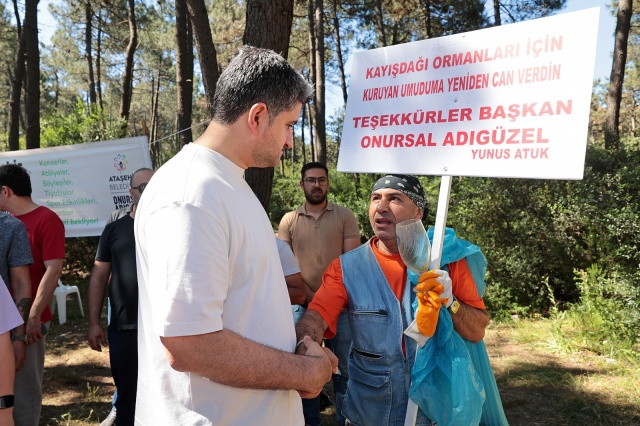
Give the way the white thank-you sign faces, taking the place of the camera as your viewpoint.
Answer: facing the viewer and to the left of the viewer

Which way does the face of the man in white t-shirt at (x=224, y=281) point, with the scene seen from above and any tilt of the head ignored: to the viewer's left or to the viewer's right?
to the viewer's right

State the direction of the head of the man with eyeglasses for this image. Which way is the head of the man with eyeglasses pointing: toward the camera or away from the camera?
toward the camera

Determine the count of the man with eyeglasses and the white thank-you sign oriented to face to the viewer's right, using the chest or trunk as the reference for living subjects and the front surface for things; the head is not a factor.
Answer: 0

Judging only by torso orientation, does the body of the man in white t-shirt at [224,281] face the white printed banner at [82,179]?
no

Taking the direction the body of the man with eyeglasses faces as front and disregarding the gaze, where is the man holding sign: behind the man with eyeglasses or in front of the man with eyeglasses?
in front

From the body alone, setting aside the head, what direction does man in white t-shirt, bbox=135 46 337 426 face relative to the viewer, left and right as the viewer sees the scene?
facing to the right of the viewer

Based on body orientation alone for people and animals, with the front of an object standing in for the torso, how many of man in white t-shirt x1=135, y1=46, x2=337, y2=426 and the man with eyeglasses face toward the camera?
1

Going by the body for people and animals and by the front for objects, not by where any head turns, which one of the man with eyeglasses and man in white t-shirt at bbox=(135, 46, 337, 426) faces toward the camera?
the man with eyeglasses

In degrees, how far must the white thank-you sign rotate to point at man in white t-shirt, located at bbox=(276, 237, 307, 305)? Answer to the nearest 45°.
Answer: approximately 90° to its right

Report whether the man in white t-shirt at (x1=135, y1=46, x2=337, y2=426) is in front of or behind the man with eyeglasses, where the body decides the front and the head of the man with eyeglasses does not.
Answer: in front

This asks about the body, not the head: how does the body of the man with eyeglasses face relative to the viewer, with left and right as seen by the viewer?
facing the viewer

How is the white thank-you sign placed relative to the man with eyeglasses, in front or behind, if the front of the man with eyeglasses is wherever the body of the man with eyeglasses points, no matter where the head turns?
in front

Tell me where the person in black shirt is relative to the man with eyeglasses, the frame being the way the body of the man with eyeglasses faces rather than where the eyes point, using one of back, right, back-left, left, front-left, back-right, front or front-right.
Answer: front-right
